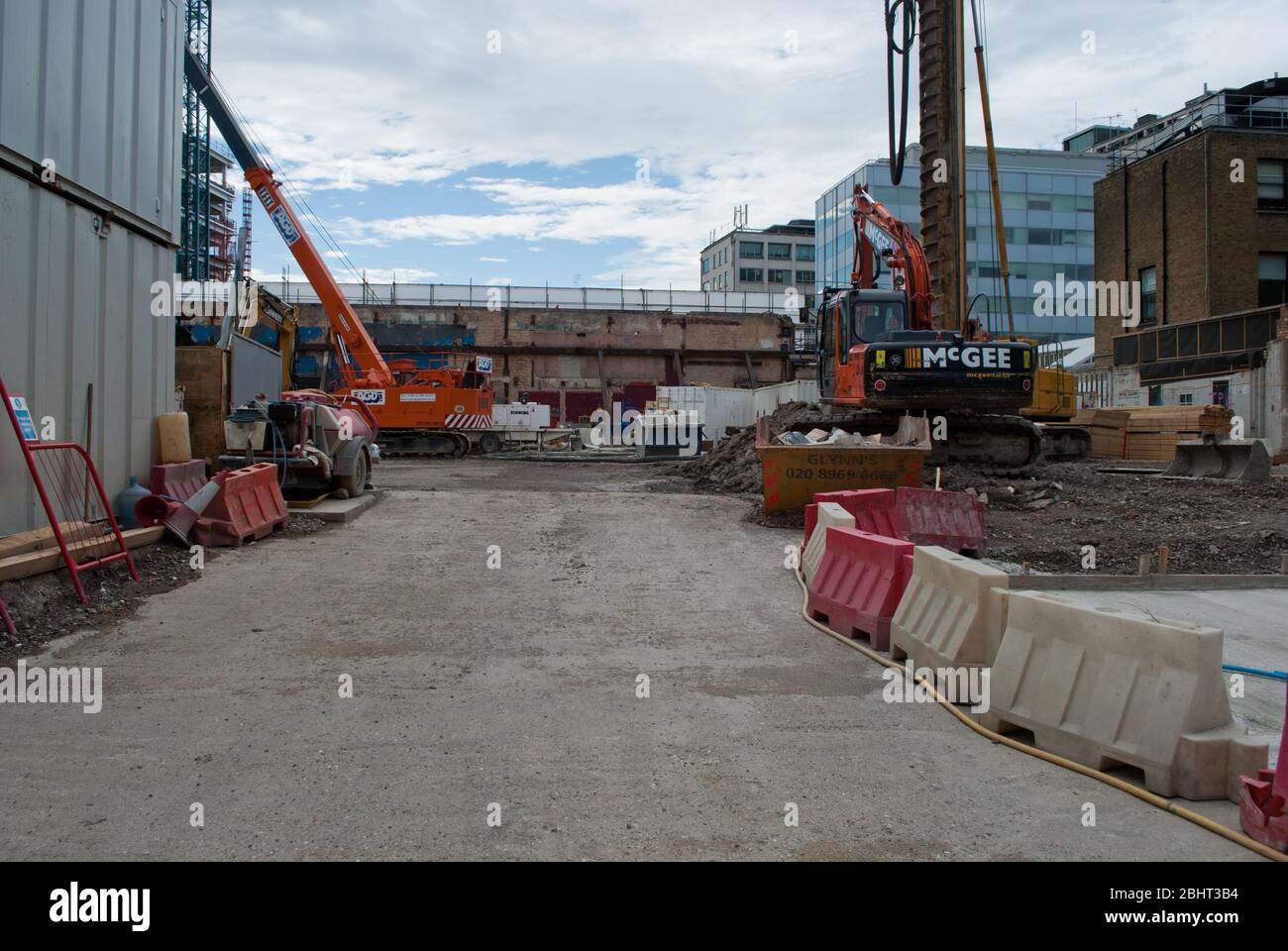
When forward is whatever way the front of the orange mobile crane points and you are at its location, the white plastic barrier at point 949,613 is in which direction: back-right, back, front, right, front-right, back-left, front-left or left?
left

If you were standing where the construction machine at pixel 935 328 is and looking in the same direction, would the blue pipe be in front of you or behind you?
behind

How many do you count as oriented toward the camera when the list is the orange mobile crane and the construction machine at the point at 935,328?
0

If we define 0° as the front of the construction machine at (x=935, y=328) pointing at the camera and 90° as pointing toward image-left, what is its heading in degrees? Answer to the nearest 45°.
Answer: approximately 135°

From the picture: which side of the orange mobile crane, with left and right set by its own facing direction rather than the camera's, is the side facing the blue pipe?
left

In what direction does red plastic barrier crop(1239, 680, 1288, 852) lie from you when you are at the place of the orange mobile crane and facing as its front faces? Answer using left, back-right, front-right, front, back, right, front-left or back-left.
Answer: left

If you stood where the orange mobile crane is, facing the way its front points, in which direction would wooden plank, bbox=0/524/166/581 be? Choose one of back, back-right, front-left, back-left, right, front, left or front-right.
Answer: left

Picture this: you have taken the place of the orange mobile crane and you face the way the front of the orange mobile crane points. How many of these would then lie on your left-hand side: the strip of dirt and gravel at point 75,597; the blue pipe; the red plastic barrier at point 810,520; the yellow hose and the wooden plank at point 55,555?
5

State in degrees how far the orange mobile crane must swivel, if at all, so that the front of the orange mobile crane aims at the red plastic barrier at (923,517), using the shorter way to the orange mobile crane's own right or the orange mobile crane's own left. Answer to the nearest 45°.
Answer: approximately 90° to the orange mobile crane's own left

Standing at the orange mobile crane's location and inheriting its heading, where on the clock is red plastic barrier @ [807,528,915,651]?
The red plastic barrier is roughly at 9 o'clock from the orange mobile crane.

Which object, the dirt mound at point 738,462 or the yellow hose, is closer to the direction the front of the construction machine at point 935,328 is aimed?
the dirt mound

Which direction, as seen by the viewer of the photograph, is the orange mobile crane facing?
facing to the left of the viewer

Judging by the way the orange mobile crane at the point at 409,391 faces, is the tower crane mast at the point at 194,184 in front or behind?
in front
